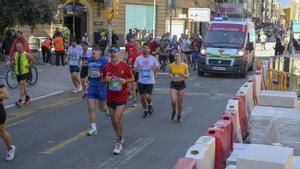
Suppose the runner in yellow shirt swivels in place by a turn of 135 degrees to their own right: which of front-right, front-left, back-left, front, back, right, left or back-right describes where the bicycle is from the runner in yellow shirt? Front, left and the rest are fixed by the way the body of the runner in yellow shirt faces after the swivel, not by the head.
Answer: front

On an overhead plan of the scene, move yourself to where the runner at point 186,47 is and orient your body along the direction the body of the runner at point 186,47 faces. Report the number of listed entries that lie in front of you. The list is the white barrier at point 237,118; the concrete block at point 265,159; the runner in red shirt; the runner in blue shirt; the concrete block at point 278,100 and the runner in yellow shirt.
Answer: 6

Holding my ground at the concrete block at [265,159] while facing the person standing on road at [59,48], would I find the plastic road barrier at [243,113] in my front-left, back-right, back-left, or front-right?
front-right

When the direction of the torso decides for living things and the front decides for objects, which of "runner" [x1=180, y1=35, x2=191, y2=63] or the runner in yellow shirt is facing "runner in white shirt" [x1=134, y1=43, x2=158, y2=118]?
the runner

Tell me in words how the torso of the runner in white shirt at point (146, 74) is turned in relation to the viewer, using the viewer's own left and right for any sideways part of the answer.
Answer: facing the viewer

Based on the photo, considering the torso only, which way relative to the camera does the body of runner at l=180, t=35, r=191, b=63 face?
toward the camera

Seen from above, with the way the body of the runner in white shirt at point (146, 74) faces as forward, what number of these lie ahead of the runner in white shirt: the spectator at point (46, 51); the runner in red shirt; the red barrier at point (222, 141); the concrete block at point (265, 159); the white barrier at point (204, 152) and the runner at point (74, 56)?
4

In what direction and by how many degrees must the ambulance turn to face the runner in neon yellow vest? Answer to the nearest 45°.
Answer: approximately 45° to its right

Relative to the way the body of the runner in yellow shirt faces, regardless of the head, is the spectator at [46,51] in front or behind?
behind

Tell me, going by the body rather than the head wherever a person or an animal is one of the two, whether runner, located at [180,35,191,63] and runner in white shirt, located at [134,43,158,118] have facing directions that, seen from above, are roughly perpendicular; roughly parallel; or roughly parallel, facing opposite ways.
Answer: roughly parallel

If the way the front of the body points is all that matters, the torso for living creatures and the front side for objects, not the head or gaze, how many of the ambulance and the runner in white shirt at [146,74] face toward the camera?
2

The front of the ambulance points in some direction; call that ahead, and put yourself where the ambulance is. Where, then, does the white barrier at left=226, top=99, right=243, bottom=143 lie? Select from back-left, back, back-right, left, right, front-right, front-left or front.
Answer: front

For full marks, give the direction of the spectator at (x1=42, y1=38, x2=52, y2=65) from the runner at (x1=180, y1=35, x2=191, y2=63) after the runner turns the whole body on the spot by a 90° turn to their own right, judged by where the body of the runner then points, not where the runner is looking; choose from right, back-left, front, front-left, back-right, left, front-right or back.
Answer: front
